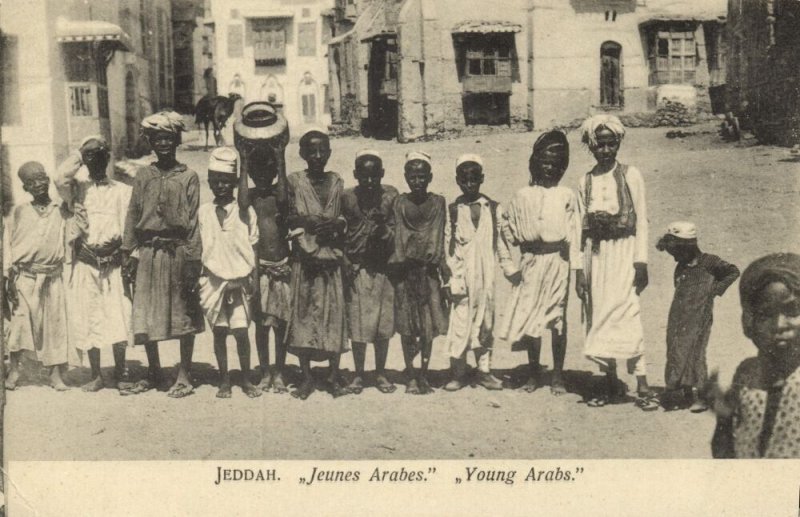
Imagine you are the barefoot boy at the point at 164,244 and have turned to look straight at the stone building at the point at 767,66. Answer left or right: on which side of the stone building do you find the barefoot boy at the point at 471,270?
right

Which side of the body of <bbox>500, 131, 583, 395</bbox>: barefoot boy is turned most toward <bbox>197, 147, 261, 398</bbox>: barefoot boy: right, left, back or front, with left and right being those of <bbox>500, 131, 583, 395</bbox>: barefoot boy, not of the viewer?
right

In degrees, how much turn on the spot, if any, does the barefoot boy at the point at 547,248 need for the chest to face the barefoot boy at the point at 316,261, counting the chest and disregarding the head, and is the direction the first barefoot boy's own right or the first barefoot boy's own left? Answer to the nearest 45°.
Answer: approximately 90° to the first barefoot boy's own right
